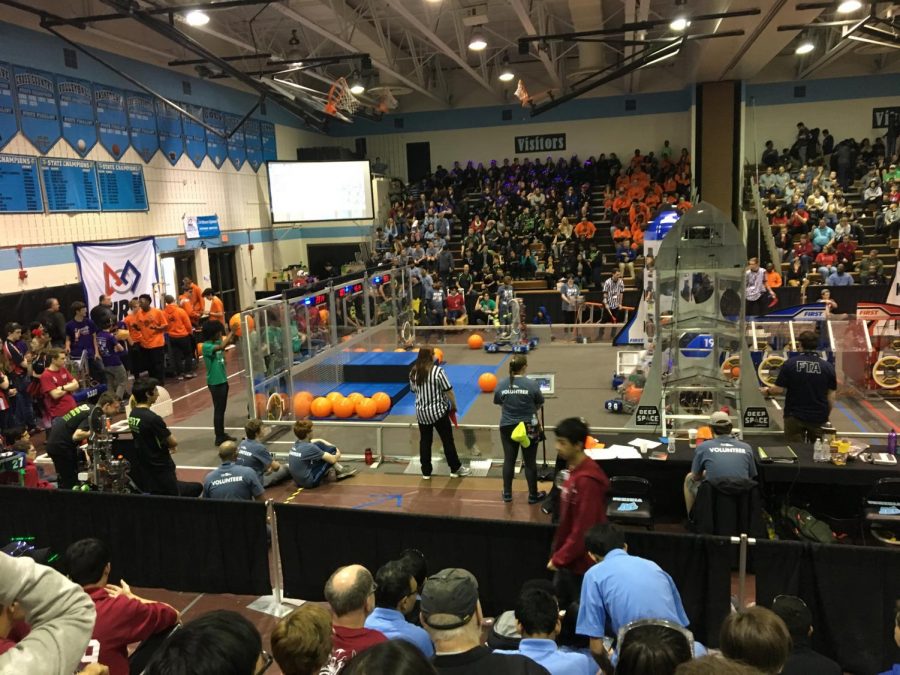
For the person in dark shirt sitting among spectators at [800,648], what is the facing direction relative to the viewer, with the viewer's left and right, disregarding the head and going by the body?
facing away from the viewer

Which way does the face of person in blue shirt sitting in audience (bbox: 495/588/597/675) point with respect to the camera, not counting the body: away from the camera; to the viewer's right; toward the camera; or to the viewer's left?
away from the camera

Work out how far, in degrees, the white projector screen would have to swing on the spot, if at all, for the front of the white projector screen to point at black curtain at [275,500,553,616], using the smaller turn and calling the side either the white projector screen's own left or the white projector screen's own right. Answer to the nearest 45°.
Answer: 0° — it already faces it

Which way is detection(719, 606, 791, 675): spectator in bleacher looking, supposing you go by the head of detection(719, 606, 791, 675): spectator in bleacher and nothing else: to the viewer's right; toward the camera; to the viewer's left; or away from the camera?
away from the camera

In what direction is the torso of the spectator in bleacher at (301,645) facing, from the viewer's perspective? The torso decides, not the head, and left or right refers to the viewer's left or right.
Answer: facing away from the viewer

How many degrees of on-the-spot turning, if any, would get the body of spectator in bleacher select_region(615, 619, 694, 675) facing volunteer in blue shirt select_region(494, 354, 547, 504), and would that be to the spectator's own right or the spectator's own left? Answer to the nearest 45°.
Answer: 0° — they already face them

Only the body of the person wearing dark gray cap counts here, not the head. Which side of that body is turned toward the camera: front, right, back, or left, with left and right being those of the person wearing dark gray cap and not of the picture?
back

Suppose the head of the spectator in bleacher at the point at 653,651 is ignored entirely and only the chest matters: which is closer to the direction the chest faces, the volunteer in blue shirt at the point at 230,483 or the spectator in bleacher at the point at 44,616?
the volunteer in blue shirt

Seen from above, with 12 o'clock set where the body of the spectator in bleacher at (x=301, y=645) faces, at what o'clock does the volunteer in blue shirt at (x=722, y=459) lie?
The volunteer in blue shirt is roughly at 2 o'clock from the spectator in bleacher.

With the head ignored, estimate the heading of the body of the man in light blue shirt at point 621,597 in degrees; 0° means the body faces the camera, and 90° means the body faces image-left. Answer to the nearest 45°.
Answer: approximately 135°

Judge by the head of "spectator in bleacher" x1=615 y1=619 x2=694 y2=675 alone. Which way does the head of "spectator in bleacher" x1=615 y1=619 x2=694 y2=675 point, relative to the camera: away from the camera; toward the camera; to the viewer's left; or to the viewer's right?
away from the camera

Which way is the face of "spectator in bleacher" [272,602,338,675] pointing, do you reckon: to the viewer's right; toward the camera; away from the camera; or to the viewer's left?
away from the camera

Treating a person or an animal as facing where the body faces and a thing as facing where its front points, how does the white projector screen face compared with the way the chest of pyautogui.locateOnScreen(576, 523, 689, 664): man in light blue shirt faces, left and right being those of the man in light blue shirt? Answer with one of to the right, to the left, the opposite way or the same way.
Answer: the opposite way
